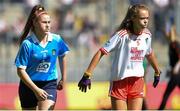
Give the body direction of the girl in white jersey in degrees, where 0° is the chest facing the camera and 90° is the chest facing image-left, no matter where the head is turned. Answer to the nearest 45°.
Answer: approximately 315°

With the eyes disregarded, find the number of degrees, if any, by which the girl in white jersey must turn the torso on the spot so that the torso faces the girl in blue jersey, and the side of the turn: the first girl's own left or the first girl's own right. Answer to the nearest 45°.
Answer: approximately 135° to the first girl's own right

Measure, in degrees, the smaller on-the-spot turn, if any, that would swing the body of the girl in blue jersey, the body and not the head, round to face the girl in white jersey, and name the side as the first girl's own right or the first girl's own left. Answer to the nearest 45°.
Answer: approximately 45° to the first girl's own left

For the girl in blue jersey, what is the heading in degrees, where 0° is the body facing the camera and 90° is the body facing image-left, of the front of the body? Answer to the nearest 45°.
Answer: approximately 315°

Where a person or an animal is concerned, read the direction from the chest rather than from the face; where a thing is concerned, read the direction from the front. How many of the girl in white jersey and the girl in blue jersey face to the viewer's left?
0
